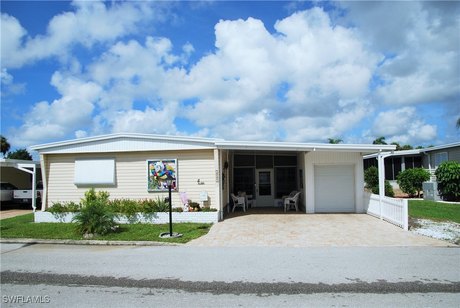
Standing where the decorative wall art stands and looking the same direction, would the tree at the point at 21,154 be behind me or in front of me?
behind

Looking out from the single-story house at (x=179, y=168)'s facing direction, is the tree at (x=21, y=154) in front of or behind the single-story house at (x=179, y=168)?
behind

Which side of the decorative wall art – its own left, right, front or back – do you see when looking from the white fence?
left

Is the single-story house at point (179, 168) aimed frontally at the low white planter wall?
yes

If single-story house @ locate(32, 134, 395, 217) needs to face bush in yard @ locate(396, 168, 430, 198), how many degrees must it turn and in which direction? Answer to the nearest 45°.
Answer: approximately 135° to its left

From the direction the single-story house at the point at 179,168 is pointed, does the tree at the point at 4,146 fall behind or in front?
behind

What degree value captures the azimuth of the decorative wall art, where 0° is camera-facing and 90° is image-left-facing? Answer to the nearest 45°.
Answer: approximately 0°
